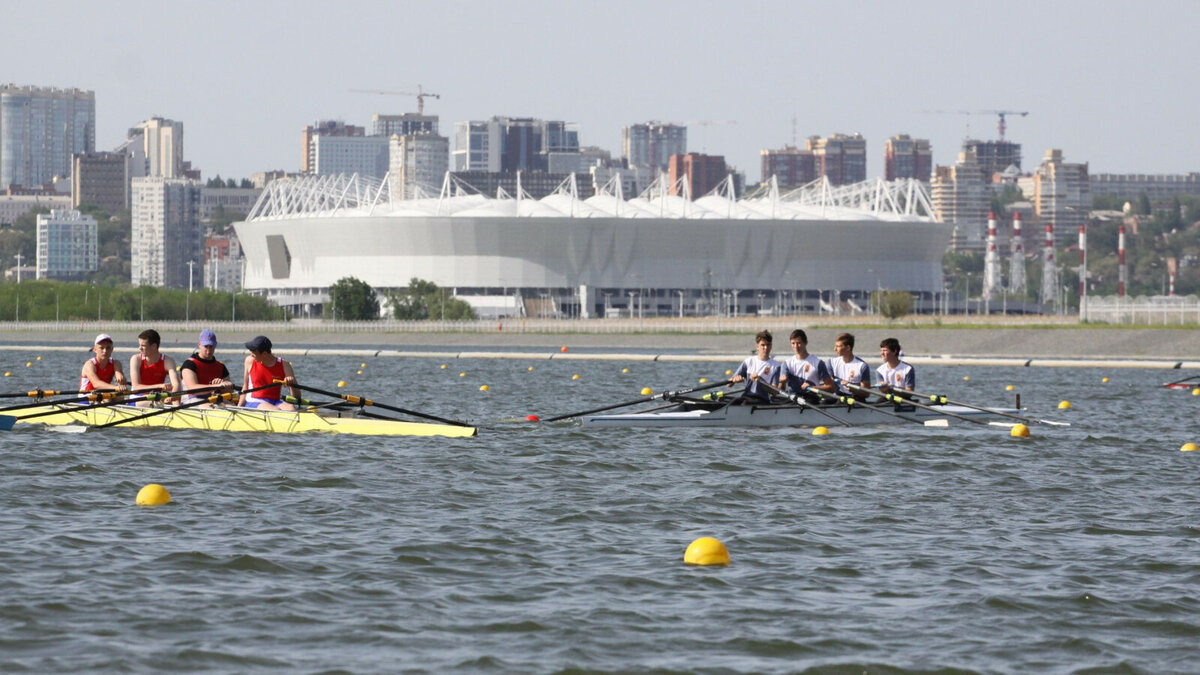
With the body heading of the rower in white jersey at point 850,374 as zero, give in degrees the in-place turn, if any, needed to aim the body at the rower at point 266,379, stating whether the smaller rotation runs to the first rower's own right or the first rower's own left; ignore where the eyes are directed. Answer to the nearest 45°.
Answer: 0° — they already face them

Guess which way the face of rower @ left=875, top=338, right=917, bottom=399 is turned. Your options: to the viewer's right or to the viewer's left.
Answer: to the viewer's left

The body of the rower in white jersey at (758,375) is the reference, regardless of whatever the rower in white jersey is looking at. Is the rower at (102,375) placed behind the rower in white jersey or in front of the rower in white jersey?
in front

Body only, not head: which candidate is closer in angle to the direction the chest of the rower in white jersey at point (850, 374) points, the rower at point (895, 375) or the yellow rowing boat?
the yellow rowing boat

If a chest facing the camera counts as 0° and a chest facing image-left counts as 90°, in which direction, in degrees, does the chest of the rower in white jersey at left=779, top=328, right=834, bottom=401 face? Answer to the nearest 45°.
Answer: approximately 45°

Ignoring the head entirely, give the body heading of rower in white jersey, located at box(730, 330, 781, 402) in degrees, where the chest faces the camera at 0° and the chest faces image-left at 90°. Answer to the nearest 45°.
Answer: approximately 45°

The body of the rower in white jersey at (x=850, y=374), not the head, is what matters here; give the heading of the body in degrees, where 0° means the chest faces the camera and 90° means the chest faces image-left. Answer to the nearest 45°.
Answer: approximately 45°

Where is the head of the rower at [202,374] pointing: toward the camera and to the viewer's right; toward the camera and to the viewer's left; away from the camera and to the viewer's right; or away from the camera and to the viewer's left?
toward the camera and to the viewer's right

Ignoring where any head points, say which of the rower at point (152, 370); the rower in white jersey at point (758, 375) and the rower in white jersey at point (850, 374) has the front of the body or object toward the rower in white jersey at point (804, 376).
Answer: the rower in white jersey at point (850, 374)

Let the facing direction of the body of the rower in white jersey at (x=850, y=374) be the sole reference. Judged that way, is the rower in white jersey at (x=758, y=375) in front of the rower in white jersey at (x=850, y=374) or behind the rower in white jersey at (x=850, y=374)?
in front

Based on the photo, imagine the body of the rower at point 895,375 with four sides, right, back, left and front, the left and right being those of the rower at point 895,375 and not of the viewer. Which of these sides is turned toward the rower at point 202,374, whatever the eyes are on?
front
